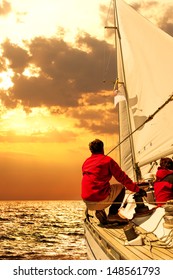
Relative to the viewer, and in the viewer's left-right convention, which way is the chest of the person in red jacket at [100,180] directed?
facing away from the viewer and to the right of the viewer

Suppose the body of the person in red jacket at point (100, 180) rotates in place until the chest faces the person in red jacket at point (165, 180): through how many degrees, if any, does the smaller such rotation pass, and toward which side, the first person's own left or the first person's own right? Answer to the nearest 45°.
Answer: approximately 45° to the first person's own right

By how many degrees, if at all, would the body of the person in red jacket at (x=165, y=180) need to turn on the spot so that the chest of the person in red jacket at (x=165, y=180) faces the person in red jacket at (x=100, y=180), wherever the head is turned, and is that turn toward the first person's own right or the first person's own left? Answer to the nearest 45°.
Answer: approximately 135° to the first person's own left

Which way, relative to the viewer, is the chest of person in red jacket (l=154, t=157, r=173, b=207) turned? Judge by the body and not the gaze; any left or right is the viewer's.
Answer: facing away from the viewer
